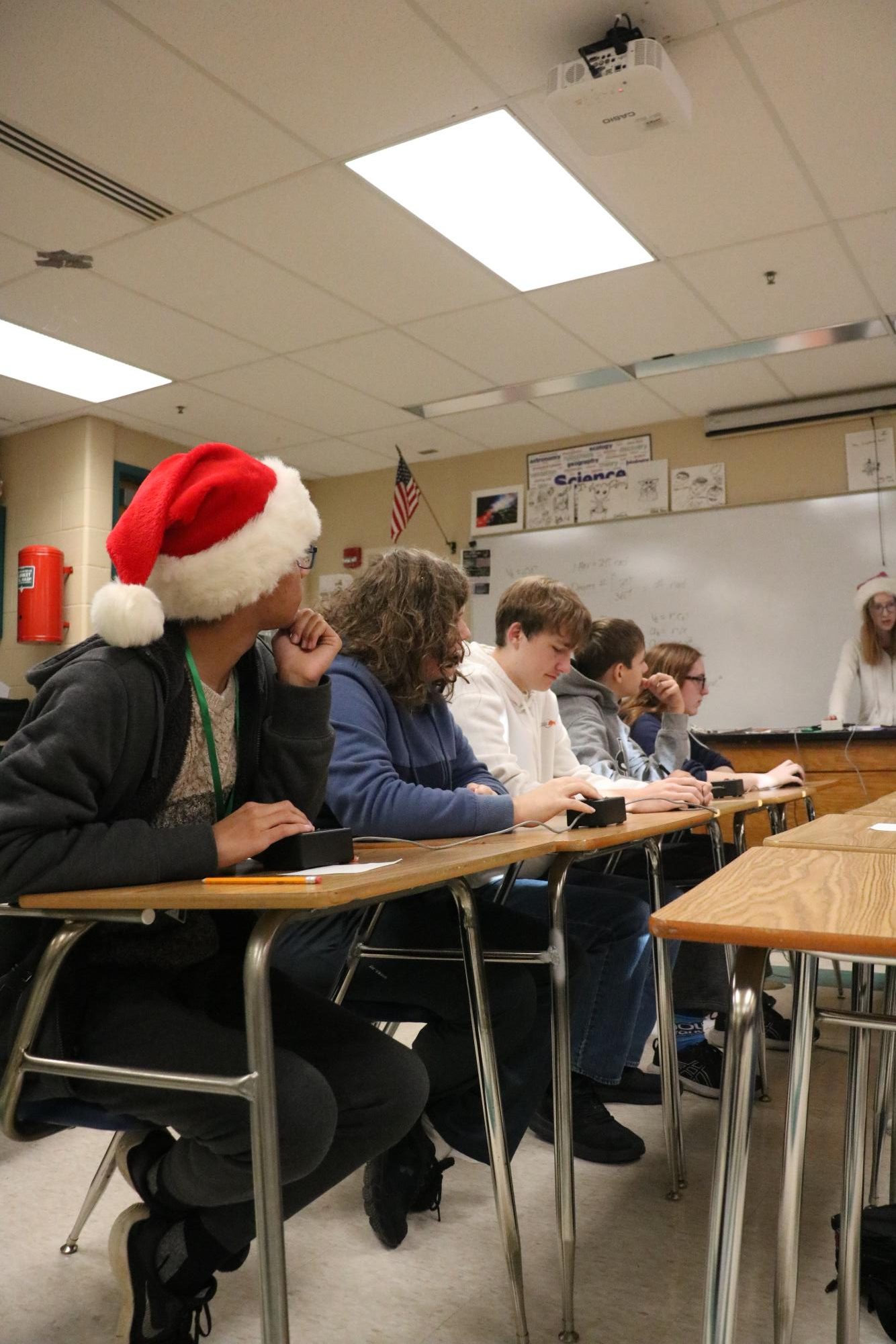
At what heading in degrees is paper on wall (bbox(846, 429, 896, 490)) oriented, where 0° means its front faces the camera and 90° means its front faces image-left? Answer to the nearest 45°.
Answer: approximately 0°

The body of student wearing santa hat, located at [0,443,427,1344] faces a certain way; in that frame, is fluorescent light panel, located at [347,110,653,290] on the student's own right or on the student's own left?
on the student's own left

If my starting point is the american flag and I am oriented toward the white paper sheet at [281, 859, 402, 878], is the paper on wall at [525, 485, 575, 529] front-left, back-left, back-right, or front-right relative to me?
back-left

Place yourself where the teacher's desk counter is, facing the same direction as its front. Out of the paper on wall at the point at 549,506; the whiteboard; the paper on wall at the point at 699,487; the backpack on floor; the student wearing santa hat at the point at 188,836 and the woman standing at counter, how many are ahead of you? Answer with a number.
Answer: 2

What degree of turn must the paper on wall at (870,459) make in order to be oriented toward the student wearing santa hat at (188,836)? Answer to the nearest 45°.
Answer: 0° — it already faces them

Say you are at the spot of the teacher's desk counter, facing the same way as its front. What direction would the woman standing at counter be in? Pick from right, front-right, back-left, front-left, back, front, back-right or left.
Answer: back

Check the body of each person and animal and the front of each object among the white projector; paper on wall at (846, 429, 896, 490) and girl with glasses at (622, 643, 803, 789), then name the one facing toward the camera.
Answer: the paper on wall

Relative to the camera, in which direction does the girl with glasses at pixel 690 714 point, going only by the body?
to the viewer's right

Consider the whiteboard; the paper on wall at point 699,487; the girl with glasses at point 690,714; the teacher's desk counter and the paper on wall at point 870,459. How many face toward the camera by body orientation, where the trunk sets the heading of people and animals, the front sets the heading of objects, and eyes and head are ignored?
4

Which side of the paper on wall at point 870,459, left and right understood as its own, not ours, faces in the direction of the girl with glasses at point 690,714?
front

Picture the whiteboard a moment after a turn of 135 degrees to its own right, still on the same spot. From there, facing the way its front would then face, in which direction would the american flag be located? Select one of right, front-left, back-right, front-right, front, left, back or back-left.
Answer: front-left

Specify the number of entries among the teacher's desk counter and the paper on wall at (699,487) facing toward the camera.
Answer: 2

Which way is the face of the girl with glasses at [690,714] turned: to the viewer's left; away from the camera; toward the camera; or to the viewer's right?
to the viewer's right
